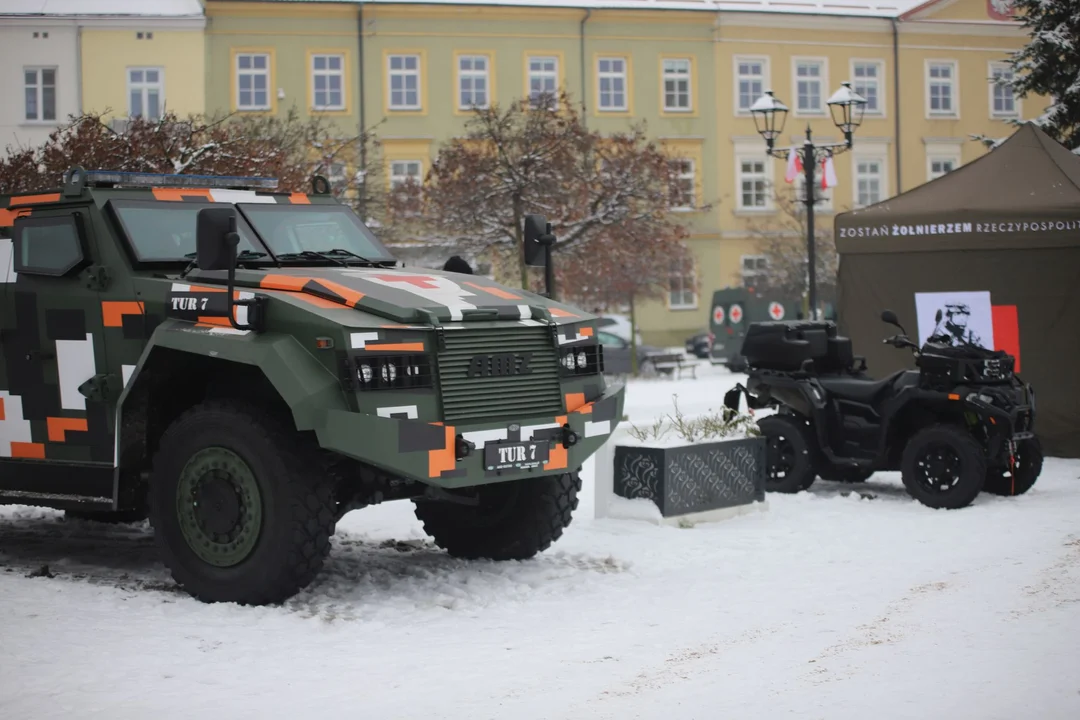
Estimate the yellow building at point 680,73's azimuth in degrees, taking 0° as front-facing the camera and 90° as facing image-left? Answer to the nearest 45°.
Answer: approximately 0°

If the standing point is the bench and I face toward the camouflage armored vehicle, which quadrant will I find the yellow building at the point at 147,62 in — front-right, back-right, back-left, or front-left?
back-right

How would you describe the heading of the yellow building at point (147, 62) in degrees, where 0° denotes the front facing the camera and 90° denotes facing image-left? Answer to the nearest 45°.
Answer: approximately 0°

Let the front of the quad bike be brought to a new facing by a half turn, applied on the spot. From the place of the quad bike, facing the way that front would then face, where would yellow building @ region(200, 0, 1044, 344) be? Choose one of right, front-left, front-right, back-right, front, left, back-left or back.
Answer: front-right

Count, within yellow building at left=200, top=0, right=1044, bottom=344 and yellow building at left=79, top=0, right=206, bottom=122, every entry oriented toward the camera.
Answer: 2

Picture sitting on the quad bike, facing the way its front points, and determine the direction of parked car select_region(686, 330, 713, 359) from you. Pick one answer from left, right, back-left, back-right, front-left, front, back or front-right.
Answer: back-left

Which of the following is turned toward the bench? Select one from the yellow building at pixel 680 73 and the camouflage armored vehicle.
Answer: the yellow building
